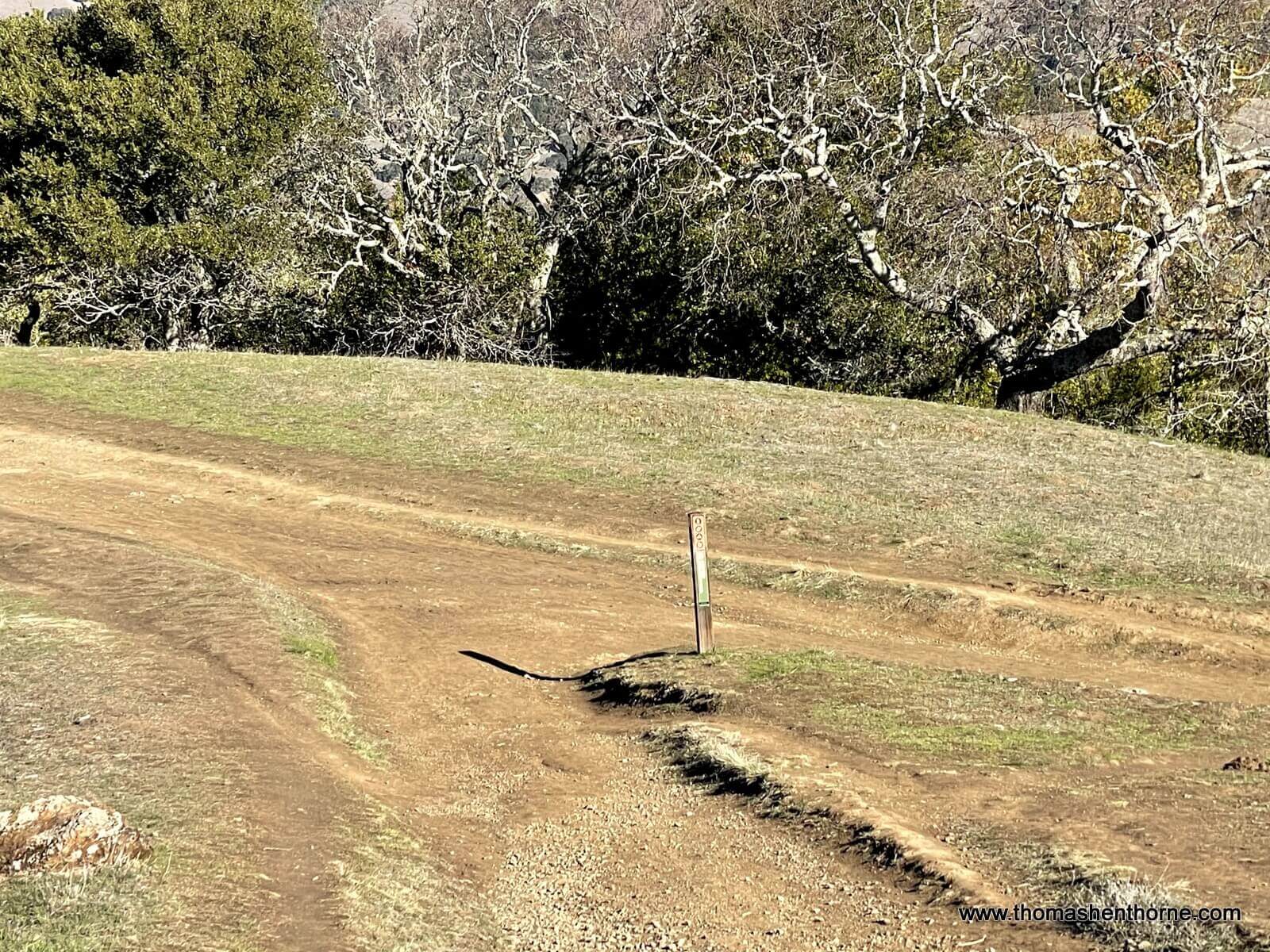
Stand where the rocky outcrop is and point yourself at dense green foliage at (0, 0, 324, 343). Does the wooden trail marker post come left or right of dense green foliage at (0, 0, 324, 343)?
right

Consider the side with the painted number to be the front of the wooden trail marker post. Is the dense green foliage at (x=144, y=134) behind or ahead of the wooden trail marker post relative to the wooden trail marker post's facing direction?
behind

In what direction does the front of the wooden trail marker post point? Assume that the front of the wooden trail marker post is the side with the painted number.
toward the camera

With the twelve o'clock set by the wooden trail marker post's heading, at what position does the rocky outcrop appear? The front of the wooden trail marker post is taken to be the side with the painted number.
The rocky outcrop is roughly at 1 o'clock from the wooden trail marker post.

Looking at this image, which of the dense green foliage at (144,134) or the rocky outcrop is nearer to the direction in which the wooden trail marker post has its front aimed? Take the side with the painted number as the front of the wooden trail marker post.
the rocky outcrop
